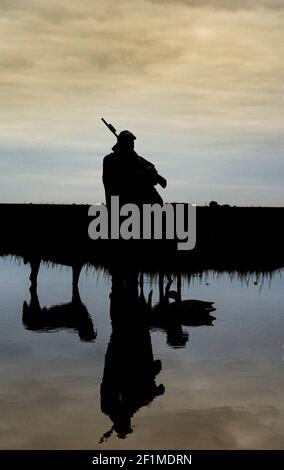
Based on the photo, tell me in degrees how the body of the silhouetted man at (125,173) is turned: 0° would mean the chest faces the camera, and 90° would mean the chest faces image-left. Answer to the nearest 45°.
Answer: approximately 270°
